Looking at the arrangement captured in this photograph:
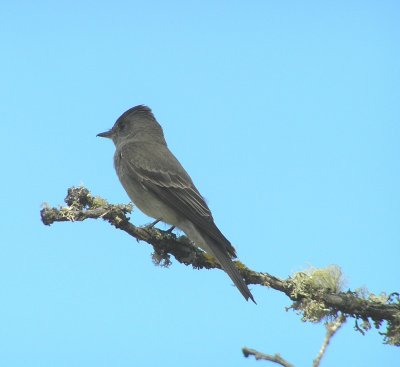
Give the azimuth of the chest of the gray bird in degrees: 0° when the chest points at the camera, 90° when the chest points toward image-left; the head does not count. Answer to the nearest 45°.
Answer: approximately 90°
